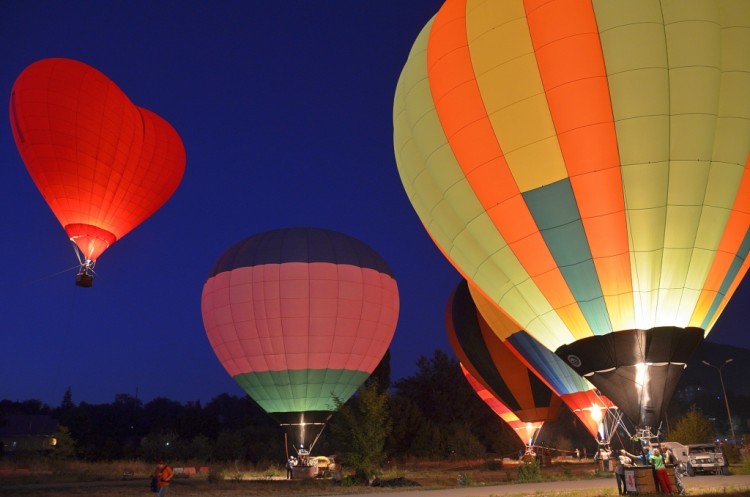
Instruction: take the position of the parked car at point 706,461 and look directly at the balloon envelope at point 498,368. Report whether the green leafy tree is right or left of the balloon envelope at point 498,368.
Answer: left

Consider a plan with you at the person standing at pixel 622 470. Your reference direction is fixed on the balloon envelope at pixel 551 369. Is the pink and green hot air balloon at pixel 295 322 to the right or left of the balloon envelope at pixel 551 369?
left

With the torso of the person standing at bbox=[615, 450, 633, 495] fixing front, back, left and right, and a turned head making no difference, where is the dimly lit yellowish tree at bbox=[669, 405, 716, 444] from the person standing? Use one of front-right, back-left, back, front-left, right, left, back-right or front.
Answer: left

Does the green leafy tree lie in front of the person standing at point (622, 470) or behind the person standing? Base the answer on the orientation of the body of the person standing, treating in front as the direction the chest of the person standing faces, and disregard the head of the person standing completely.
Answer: behind

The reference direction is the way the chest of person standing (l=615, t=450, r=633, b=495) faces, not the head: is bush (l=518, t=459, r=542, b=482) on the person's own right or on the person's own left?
on the person's own left
